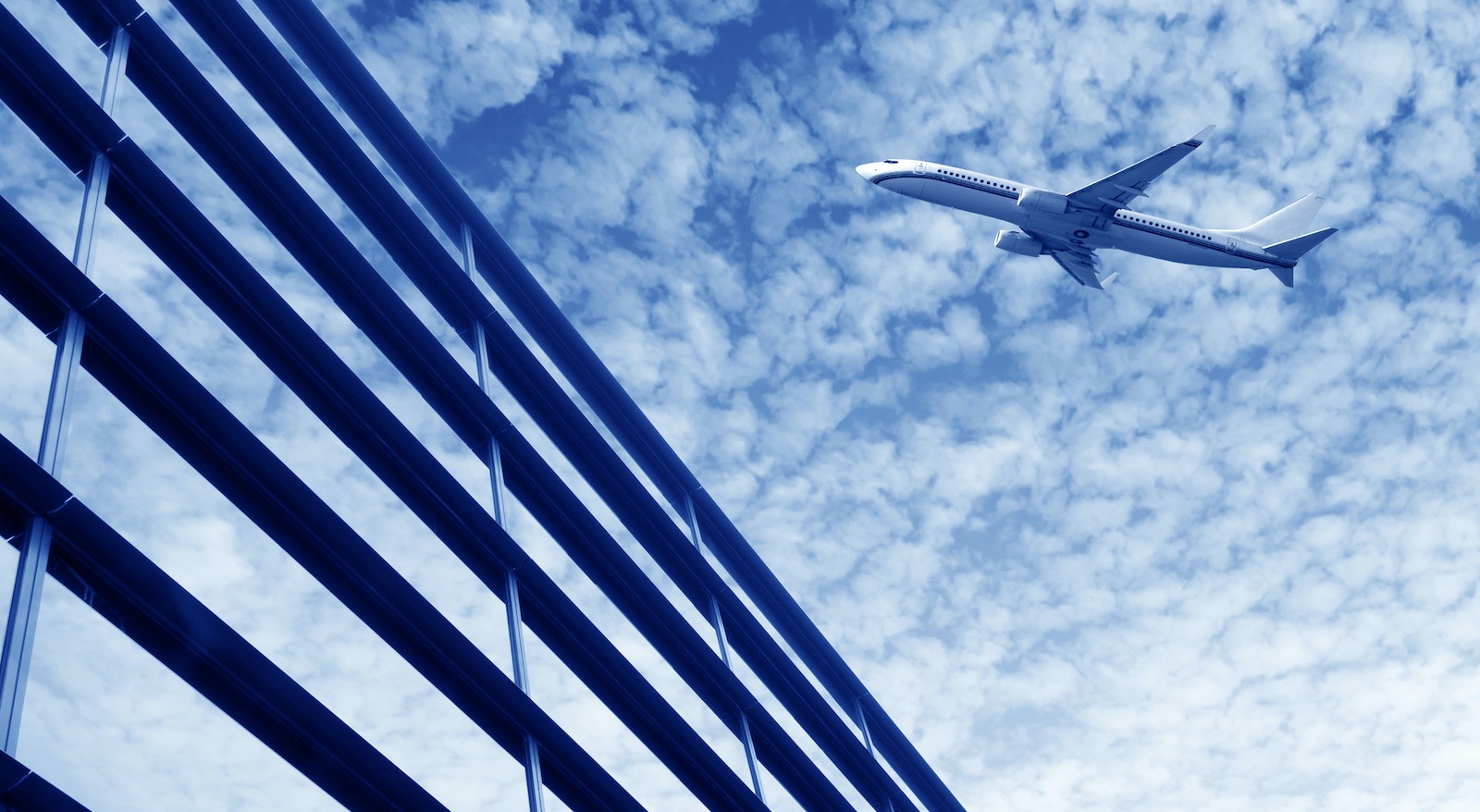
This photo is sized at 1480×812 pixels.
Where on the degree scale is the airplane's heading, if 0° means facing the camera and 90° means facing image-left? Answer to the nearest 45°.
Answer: approximately 90°

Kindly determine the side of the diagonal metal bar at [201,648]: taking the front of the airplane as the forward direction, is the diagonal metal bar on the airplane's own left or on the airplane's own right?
on the airplane's own left

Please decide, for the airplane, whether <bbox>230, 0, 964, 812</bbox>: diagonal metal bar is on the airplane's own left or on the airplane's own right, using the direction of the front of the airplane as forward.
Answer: on the airplane's own left
